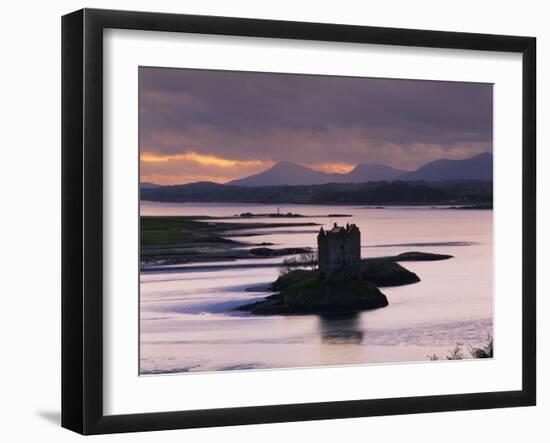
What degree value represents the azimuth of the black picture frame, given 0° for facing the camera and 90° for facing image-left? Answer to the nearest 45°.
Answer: approximately 315°
